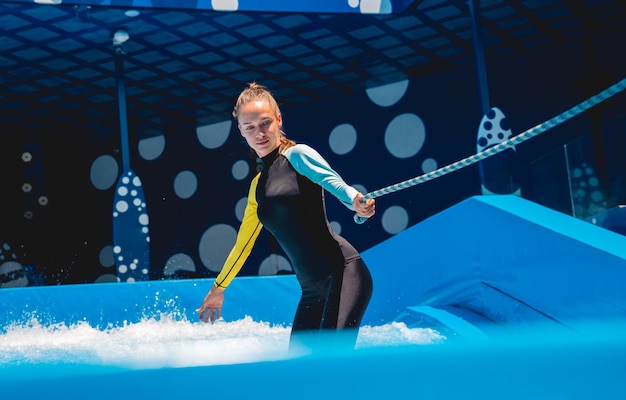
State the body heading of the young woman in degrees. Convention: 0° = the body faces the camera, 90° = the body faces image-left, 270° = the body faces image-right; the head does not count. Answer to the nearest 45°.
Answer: approximately 45°

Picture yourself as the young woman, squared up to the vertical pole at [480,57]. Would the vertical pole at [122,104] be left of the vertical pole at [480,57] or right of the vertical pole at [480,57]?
left

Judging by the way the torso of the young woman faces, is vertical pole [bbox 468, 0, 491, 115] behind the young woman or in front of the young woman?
behind

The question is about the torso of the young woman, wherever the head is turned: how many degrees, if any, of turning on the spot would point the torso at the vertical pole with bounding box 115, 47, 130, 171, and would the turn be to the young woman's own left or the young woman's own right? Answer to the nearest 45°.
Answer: approximately 135° to the young woman's own right
